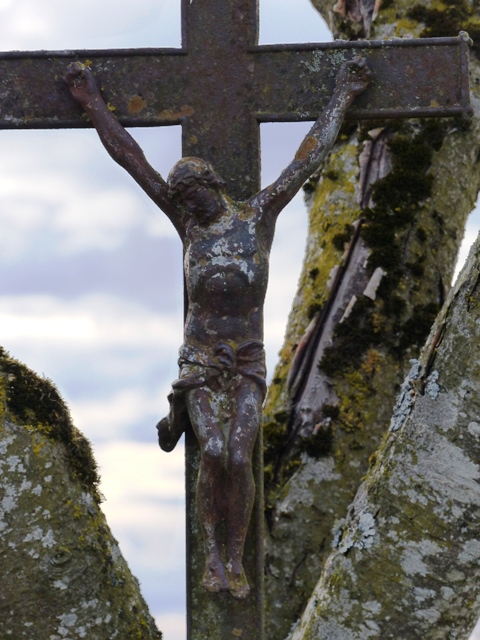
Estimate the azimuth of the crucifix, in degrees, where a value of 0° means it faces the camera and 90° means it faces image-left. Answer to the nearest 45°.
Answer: approximately 0°
